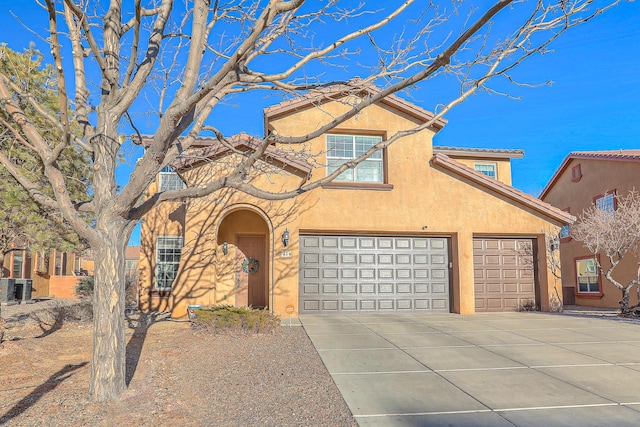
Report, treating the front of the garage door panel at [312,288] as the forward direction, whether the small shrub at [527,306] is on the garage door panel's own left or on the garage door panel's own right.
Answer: on the garage door panel's own left

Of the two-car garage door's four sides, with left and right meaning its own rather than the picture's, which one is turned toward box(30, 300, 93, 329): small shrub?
right

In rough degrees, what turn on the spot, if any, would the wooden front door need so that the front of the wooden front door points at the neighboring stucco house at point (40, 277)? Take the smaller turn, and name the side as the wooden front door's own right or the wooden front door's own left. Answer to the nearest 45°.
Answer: approximately 135° to the wooden front door's own right

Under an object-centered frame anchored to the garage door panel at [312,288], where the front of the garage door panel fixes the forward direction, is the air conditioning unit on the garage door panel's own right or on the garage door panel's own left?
on the garage door panel's own right

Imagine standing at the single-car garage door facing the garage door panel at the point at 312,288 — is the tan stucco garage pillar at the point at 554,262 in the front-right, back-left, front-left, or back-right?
back-left

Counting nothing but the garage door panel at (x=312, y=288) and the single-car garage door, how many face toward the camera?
2

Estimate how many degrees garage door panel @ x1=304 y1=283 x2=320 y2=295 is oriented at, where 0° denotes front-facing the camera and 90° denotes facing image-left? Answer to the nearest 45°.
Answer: approximately 0°

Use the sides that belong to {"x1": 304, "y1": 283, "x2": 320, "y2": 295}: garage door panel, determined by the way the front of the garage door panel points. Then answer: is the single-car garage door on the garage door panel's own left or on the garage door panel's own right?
on the garage door panel's own left

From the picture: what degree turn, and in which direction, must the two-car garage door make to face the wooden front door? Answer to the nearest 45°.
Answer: approximately 90° to its right

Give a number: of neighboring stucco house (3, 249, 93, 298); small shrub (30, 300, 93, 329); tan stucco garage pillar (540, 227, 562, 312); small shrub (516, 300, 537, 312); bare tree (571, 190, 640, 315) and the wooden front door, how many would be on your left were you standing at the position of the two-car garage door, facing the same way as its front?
3

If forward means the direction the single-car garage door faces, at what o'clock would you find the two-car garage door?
The two-car garage door is roughly at 2 o'clock from the single-car garage door.
